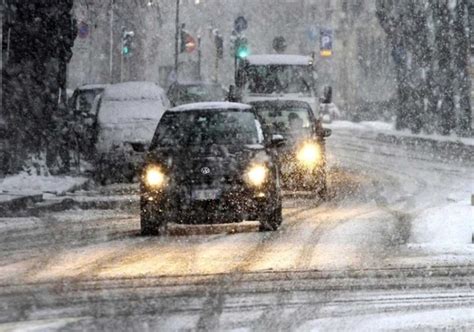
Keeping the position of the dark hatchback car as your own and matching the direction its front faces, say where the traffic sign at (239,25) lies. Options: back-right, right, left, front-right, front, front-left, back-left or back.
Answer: back

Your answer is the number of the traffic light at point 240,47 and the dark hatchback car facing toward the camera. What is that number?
2

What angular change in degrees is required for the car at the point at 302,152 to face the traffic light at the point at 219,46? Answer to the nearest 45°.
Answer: approximately 180°

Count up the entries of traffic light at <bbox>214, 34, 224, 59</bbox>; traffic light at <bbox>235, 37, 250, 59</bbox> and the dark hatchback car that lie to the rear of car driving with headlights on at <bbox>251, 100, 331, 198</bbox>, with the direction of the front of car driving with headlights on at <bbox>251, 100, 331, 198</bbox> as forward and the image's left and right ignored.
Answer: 2

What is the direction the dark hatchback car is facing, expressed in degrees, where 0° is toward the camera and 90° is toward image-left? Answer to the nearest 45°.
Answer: approximately 0°

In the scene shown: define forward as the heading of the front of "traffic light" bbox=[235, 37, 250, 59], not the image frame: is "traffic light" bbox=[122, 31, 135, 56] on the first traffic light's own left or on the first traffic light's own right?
on the first traffic light's own right

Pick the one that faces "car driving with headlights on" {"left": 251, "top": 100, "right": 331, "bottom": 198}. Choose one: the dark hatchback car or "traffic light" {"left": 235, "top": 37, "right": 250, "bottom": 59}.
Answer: the traffic light

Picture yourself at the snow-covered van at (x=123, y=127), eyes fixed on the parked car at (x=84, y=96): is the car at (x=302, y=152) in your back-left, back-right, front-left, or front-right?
back-right

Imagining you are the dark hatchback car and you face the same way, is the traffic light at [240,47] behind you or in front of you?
behind
